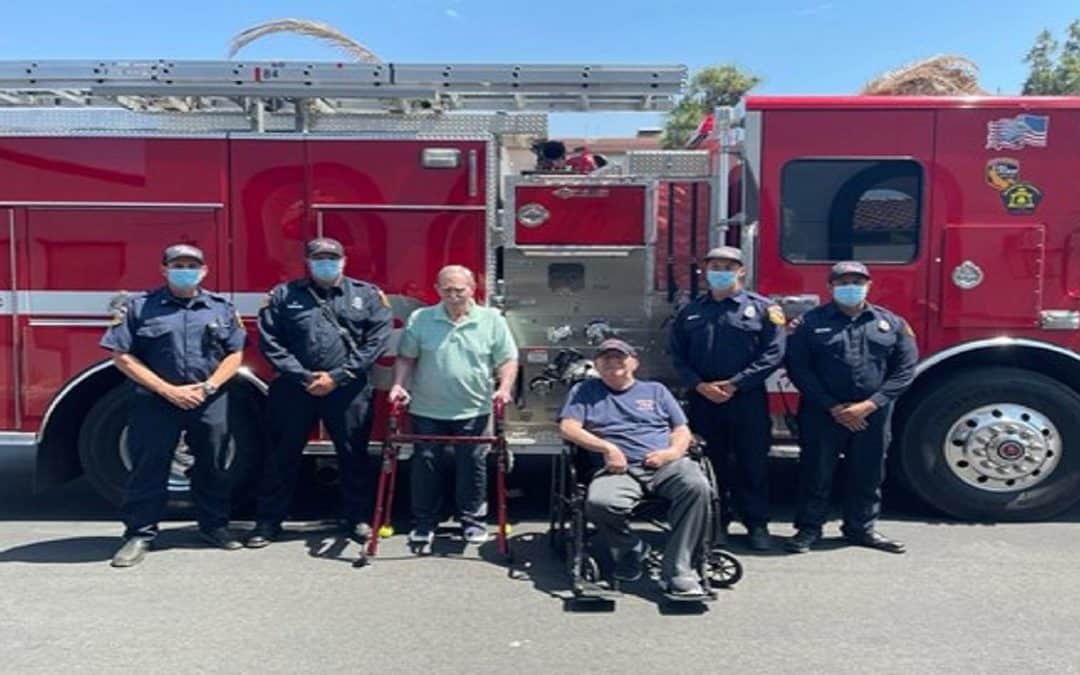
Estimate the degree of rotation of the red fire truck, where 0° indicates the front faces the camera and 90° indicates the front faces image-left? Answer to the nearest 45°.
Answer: approximately 270°

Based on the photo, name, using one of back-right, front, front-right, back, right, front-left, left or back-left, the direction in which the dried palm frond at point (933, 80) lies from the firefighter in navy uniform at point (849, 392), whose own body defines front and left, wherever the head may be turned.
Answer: back

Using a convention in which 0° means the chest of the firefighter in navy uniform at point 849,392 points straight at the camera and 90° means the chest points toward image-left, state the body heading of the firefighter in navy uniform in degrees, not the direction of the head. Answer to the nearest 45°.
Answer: approximately 0°

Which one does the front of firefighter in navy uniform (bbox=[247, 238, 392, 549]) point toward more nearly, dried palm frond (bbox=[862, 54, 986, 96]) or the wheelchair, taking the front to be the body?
the wheelchair

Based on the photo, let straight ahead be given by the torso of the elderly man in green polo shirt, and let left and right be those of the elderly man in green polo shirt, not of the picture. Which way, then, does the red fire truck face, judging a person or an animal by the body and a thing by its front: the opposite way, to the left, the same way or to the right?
to the left

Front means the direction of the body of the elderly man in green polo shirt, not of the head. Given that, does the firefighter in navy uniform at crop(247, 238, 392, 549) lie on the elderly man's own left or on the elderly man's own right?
on the elderly man's own right

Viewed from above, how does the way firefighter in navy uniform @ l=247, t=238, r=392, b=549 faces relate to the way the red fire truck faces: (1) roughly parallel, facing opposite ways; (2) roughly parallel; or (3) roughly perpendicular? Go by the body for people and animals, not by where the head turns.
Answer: roughly perpendicular
